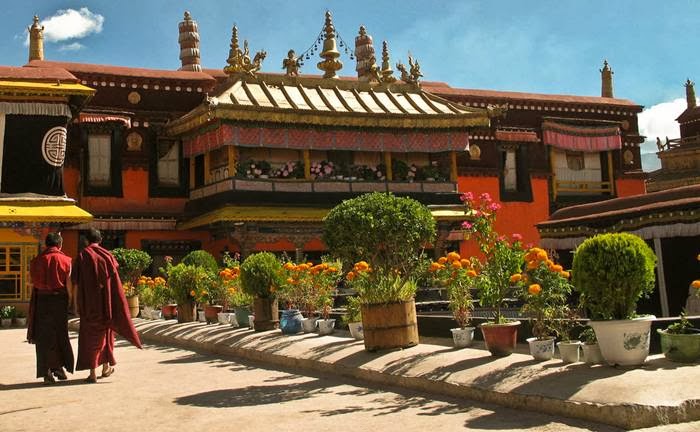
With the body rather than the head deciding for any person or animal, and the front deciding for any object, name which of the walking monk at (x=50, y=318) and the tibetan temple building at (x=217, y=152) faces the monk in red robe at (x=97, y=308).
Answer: the tibetan temple building

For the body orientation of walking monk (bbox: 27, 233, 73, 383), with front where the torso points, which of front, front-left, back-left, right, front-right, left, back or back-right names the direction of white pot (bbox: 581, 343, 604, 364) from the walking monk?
back-right

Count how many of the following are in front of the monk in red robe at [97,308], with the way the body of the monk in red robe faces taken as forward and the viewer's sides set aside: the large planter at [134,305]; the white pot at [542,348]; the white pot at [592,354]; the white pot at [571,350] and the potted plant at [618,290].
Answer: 1

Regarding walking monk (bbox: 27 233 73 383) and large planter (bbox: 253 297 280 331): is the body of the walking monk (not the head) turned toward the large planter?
no

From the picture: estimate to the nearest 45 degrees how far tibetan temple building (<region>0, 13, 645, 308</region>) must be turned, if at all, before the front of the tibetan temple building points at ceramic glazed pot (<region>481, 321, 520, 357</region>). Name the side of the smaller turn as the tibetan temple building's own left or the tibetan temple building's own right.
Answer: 0° — it already faces it

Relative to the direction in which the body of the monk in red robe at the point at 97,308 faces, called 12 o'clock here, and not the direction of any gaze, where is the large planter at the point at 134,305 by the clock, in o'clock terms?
The large planter is roughly at 12 o'clock from the monk in red robe.

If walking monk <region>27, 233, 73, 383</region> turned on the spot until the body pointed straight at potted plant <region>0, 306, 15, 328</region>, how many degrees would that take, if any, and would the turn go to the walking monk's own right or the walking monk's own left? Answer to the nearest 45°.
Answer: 0° — they already face it

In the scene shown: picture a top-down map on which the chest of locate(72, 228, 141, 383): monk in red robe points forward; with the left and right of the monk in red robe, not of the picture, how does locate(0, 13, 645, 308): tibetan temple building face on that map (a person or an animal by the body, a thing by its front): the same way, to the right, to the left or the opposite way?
the opposite way

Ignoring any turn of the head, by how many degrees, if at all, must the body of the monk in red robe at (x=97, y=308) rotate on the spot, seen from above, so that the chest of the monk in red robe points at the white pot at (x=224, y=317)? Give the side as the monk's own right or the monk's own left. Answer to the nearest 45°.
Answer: approximately 45° to the monk's own right

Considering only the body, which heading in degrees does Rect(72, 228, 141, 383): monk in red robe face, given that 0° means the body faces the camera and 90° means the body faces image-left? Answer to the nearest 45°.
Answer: approximately 180°

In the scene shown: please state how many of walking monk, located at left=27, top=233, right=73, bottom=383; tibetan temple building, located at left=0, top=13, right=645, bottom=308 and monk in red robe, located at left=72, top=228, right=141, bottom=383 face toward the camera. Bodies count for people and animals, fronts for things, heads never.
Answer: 1

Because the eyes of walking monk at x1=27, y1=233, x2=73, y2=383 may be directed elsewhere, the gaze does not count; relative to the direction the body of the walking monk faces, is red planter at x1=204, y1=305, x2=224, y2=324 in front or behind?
in front

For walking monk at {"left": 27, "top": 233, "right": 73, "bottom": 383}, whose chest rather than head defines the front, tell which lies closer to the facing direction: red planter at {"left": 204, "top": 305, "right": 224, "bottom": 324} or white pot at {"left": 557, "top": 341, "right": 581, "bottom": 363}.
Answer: the red planter

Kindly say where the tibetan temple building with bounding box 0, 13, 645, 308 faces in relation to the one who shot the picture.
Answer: facing the viewer

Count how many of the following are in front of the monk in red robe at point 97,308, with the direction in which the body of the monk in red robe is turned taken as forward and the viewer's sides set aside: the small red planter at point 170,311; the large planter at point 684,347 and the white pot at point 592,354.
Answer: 1

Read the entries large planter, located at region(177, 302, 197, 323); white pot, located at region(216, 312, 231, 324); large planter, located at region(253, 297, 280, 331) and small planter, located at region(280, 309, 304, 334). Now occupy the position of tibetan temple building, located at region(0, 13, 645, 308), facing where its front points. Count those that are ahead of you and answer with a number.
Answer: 4

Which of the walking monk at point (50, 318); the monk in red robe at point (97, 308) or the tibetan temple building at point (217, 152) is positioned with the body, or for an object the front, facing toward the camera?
the tibetan temple building

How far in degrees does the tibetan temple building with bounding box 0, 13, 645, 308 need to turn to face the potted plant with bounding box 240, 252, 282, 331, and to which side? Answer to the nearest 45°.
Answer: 0° — it already faces it

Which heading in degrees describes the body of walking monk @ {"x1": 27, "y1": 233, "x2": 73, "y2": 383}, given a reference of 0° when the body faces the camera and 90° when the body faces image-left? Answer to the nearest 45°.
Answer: approximately 180°
